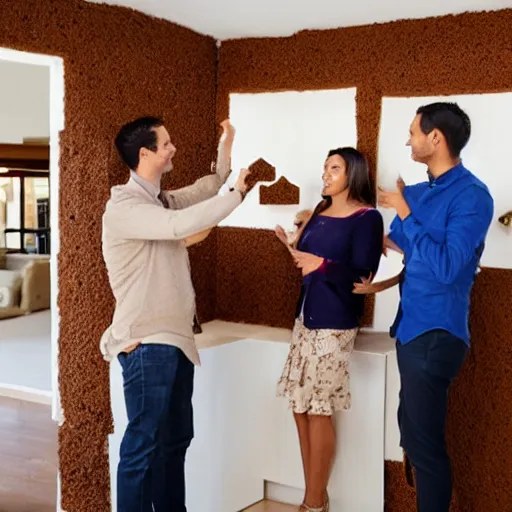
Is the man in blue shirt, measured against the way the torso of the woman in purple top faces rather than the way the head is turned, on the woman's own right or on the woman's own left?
on the woman's own left

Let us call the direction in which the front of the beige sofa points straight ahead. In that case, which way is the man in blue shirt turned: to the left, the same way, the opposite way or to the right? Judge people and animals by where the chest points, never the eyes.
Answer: to the right

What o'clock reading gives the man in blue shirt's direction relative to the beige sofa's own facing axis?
The man in blue shirt is roughly at 10 o'clock from the beige sofa.

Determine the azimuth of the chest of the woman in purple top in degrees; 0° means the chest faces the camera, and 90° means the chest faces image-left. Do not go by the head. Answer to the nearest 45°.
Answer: approximately 45°

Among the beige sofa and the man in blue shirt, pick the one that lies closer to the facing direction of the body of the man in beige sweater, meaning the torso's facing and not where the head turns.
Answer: the man in blue shirt

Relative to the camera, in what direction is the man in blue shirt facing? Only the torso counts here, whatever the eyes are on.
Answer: to the viewer's left

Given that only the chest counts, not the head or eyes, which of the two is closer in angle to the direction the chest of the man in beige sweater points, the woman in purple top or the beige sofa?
the woman in purple top

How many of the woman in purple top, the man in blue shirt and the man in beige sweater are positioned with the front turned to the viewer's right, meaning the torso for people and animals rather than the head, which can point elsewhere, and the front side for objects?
1

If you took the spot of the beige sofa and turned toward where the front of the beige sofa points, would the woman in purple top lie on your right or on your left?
on your left

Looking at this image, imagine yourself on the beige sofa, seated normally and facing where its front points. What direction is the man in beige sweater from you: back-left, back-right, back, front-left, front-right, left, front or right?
front-left

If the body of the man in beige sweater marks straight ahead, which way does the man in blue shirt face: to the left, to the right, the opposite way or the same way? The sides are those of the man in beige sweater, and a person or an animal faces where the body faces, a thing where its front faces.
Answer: the opposite way

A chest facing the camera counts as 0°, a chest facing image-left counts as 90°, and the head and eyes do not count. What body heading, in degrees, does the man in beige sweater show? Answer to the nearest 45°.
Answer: approximately 270°

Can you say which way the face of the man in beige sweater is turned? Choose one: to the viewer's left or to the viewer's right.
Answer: to the viewer's right

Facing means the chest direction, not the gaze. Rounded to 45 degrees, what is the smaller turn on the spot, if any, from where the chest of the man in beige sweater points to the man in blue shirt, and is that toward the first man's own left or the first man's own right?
0° — they already face them
